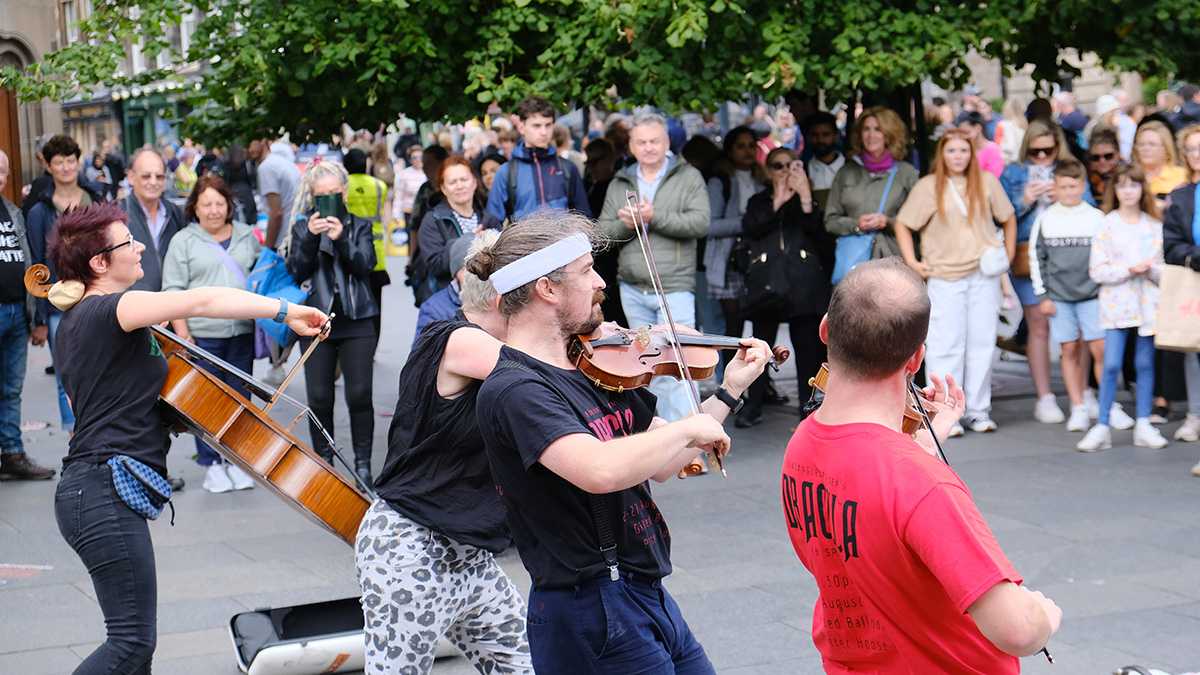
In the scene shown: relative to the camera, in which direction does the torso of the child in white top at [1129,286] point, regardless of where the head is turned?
toward the camera

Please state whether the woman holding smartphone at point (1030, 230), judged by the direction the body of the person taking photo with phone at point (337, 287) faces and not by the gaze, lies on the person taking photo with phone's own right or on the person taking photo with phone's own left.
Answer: on the person taking photo with phone's own left

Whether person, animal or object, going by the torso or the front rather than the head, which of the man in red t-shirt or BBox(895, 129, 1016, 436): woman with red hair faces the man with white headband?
the woman with red hair

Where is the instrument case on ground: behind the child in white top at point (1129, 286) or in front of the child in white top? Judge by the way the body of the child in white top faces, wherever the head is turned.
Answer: in front

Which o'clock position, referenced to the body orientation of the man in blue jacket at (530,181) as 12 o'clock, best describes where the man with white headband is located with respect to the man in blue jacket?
The man with white headband is roughly at 12 o'clock from the man in blue jacket.

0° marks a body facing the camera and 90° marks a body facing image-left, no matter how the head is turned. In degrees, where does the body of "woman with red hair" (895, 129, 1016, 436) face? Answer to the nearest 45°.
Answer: approximately 0°

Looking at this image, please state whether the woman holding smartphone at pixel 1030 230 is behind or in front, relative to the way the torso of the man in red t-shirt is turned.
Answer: in front

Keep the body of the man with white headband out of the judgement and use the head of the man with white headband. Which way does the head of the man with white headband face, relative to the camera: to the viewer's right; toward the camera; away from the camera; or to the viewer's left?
to the viewer's right

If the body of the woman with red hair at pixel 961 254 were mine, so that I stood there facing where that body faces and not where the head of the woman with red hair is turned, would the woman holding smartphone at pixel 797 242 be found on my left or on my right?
on my right

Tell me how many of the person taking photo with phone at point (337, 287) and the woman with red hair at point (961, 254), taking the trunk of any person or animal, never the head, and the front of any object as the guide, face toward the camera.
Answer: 2

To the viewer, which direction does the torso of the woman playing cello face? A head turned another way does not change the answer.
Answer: to the viewer's right

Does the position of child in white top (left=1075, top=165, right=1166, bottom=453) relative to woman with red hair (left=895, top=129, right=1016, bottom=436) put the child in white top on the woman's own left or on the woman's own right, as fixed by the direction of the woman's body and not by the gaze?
on the woman's own left

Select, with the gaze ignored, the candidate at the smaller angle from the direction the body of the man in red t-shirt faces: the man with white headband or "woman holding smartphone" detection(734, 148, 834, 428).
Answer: the woman holding smartphone

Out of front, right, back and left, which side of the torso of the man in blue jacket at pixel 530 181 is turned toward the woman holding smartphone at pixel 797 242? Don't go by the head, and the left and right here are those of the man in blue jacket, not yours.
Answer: left
